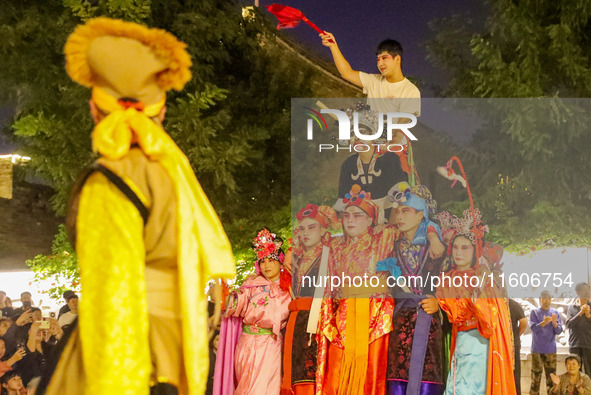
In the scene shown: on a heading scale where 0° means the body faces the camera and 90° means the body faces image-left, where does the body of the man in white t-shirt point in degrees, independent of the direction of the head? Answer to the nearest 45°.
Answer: approximately 45°

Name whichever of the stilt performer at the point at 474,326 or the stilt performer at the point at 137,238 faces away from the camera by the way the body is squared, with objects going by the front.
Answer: the stilt performer at the point at 137,238

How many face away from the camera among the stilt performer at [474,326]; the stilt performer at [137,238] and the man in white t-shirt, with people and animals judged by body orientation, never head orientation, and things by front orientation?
1

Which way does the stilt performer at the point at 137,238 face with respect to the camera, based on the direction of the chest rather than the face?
away from the camera

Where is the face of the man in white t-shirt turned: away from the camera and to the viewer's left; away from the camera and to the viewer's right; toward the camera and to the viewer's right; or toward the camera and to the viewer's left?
toward the camera and to the viewer's left

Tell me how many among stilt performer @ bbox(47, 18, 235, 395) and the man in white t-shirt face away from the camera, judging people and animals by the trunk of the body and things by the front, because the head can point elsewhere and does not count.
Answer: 1

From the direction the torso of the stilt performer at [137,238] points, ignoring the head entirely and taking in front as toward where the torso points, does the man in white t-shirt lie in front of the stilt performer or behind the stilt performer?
in front

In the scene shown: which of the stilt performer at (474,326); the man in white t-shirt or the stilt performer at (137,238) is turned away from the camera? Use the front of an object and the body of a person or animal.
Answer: the stilt performer at (137,238)
